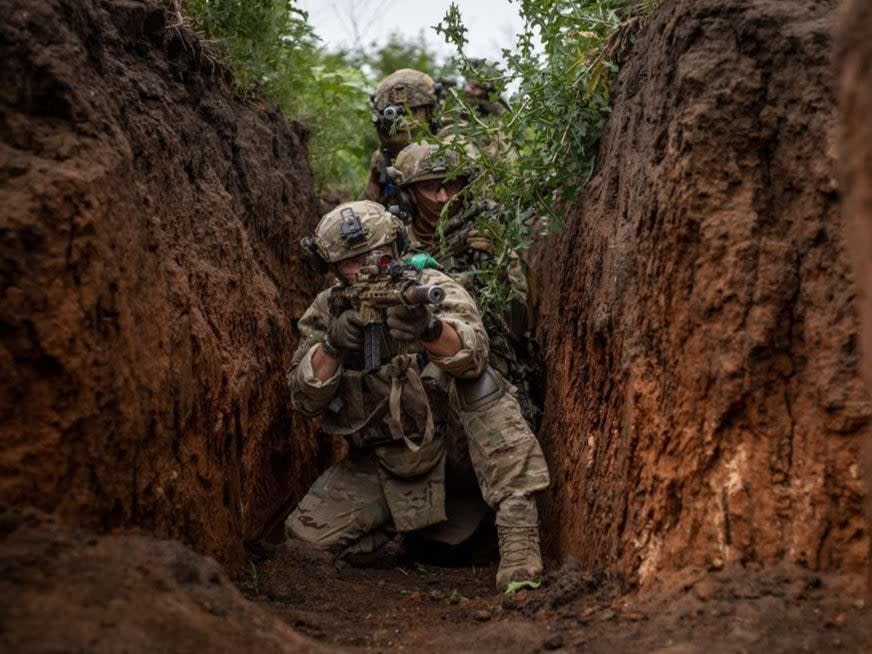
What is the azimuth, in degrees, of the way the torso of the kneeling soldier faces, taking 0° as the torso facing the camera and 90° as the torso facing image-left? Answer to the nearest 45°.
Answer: approximately 0°
